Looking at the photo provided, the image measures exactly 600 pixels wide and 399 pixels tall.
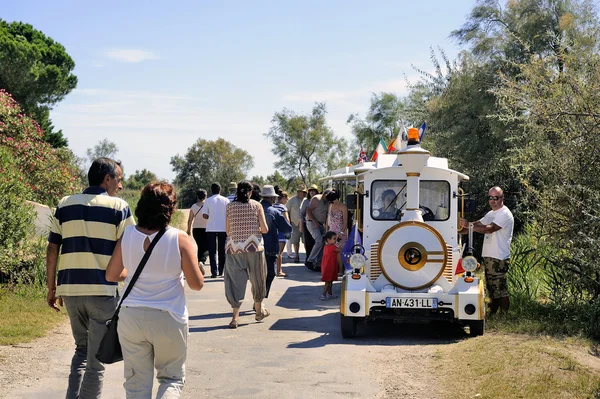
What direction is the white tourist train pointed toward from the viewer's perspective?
toward the camera

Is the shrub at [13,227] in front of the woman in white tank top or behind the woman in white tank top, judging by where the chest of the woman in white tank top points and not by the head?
in front

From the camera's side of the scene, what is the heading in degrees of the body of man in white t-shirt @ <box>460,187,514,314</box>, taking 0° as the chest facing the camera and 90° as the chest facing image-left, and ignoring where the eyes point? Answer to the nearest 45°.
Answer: approximately 45°

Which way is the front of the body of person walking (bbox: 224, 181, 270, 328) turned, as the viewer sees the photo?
away from the camera

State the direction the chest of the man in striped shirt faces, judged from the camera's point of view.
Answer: away from the camera

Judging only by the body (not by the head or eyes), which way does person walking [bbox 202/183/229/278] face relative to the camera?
away from the camera

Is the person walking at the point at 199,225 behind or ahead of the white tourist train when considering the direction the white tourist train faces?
behind

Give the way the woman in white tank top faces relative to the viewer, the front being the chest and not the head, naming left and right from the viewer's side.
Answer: facing away from the viewer

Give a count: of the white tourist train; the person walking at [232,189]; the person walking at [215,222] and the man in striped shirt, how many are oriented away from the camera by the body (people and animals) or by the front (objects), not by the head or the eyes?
3

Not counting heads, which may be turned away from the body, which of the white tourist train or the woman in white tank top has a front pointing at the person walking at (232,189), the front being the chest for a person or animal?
the woman in white tank top

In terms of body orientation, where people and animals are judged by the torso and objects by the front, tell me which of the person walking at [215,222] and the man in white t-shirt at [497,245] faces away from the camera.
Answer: the person walking

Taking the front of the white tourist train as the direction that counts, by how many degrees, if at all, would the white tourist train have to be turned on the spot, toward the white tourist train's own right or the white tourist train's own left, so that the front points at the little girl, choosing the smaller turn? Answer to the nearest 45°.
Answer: approximately 135° to the white tourist train's own right

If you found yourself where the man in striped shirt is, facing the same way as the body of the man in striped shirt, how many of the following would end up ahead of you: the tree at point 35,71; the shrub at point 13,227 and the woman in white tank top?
2

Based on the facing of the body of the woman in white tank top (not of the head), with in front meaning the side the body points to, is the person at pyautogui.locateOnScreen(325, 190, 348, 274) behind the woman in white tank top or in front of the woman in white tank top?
in front

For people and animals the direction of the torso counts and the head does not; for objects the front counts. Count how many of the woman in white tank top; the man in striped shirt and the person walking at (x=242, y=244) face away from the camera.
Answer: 3

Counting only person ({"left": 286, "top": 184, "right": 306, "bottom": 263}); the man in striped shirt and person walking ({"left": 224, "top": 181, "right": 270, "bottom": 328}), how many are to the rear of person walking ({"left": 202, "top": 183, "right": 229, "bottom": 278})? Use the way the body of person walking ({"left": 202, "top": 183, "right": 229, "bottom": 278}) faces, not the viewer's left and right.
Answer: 2
